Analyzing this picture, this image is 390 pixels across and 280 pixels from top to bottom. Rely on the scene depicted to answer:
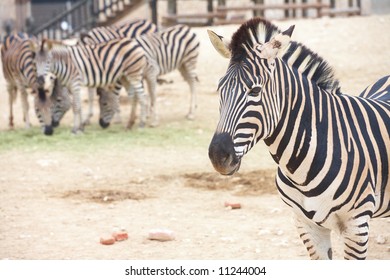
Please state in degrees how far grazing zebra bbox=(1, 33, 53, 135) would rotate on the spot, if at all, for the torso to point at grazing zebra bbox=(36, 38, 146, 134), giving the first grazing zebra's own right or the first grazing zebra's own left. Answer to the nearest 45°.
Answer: approximately 45° to the first grazing zebra's own left

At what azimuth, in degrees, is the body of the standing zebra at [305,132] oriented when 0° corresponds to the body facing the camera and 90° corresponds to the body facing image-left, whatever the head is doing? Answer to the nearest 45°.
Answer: approximately 45°

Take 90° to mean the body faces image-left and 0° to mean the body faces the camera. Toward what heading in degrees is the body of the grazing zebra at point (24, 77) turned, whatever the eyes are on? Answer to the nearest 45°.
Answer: approximately 315°

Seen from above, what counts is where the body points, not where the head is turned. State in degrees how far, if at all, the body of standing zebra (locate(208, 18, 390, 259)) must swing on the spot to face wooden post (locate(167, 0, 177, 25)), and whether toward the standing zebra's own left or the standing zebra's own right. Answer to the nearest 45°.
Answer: approximately 135° to the standing zebra's own right

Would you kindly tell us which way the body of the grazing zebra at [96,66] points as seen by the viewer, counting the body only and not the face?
to the viewer's left

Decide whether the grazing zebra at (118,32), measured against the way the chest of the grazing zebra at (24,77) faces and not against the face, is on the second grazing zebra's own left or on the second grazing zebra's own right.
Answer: on the second grazing zebra's own left

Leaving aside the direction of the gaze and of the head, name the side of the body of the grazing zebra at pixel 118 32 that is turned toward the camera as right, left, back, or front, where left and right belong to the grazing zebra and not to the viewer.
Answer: left
